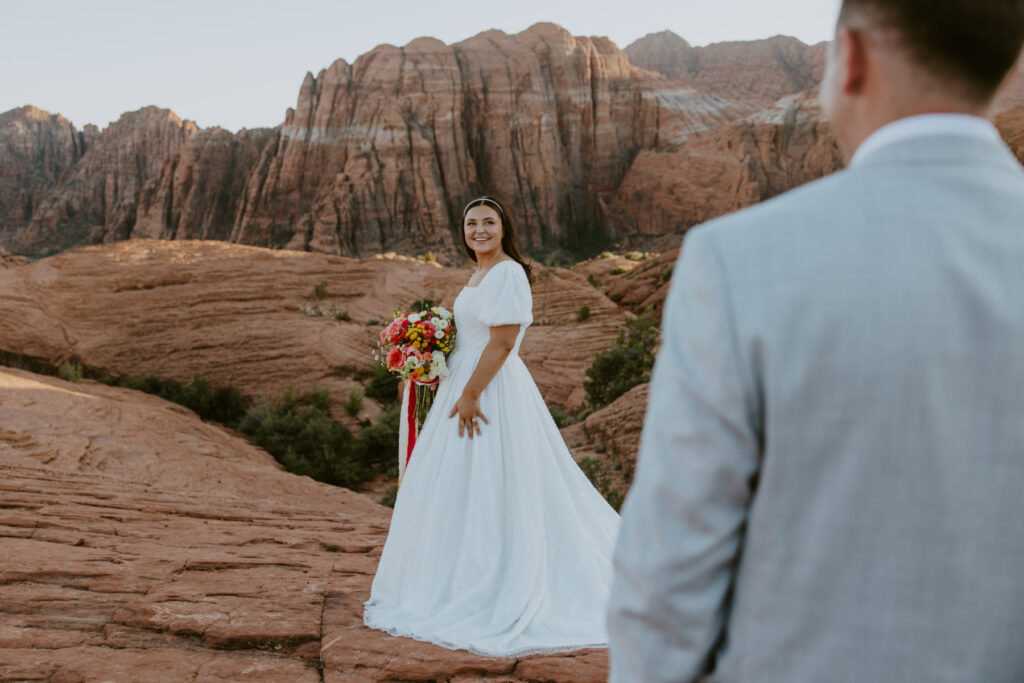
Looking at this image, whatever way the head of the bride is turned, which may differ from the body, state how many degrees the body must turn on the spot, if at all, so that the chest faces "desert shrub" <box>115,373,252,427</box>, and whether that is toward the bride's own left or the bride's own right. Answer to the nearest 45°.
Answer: approximately 90° to the bride's own right

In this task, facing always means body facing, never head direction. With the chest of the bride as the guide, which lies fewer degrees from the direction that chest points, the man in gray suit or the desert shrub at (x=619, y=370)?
the man in gray suit

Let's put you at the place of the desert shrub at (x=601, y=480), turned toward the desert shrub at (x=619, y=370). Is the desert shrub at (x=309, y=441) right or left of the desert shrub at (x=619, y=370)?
left

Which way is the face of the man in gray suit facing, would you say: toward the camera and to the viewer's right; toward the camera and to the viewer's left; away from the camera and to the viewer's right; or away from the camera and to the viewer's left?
away from the camera and to the viewer's left

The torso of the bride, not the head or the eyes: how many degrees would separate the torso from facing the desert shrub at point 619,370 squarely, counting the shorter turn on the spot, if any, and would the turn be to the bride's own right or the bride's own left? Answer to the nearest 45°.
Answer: approximately 135° to the bride's own right

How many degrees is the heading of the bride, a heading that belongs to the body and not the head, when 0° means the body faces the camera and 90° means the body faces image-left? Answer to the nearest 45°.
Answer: approximately 45°

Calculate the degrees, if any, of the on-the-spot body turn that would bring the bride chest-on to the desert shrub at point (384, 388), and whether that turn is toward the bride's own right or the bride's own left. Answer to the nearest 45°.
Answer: approximately 135° to the bride's own right

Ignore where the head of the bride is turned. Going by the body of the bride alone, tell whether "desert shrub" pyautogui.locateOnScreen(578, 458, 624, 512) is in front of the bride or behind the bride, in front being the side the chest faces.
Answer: behind

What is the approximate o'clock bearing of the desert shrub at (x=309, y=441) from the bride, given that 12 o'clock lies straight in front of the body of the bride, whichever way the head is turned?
The desert shrub is roughly at 4 o'clock from the bride.

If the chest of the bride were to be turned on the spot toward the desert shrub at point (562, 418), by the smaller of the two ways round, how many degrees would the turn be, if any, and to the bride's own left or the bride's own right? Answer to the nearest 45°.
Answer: approximately 135° to the bride's own right

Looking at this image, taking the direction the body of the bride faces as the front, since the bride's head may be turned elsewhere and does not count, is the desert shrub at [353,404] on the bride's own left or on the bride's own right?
on the bride's own right

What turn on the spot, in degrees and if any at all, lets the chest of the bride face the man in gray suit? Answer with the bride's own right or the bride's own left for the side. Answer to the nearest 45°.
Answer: approximately 45° to the bride's own left

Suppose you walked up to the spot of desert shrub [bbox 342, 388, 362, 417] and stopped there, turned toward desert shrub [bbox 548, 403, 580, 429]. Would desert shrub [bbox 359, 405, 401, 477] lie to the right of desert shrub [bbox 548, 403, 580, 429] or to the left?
right

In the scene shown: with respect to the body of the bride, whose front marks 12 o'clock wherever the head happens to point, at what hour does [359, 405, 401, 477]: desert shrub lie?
The desert shrub is roughly at 4 o'clock from the bride.
